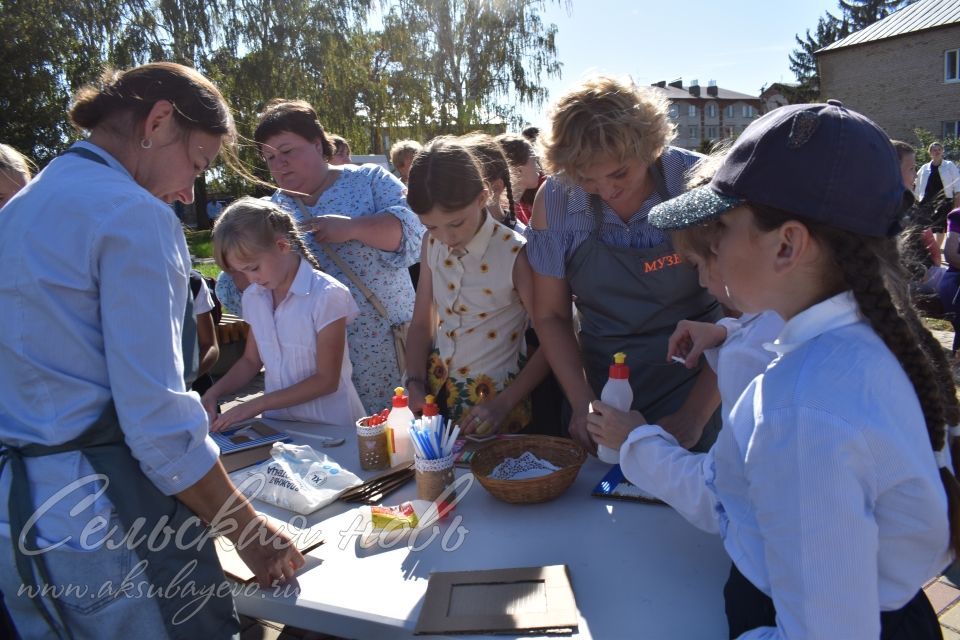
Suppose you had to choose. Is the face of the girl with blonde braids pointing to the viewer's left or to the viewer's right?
to the viewer's left

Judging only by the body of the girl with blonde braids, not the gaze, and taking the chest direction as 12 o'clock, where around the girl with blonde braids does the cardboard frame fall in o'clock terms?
The cardboard frame is roughly at 10 o'clock from the girl with blonde braids.

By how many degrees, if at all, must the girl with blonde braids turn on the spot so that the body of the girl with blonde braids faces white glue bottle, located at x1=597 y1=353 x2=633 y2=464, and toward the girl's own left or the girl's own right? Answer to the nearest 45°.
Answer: approximately 90° to the girl's own left

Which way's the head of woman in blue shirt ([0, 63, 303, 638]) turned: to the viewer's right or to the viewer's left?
to the viewer's right

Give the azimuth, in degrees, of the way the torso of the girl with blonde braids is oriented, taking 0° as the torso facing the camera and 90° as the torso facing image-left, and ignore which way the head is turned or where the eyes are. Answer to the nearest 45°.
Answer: approximately 45°

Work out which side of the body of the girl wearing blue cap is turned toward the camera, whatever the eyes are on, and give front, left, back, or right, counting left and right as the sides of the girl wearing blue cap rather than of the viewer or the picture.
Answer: left
